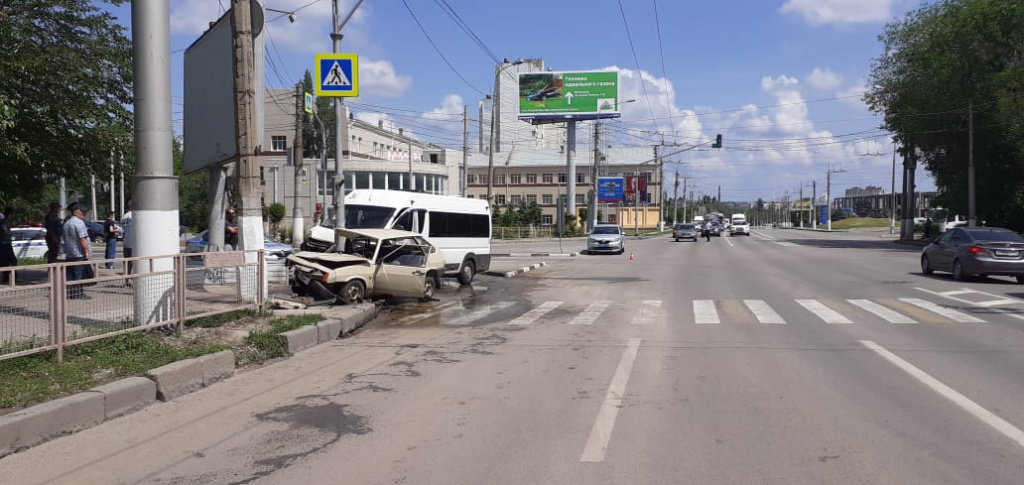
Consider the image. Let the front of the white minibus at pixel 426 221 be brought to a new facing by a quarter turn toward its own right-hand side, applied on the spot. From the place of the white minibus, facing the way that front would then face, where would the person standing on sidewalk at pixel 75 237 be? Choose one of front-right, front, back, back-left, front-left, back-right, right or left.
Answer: left

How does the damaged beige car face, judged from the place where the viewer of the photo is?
facing the viewer and to the left of the viewer

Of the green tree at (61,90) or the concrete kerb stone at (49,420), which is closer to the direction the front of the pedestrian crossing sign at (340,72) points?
the concrete kerb stone

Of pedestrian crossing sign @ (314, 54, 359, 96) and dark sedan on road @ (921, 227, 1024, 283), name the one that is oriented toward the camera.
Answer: the pedestrian crossing sign

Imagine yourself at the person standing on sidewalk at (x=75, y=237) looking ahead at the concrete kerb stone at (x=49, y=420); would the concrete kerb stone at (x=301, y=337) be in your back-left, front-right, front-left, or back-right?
front-left

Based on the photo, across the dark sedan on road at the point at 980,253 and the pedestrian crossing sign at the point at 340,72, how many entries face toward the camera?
1

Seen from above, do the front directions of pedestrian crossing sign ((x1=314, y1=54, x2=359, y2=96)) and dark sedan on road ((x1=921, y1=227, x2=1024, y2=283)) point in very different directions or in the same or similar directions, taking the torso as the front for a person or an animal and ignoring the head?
very different directions

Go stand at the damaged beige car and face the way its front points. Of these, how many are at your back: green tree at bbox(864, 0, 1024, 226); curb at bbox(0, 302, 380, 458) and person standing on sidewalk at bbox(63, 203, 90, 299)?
1

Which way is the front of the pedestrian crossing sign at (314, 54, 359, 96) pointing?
toward the camera

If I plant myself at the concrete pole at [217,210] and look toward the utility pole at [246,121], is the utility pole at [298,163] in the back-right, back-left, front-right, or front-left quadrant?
back-left

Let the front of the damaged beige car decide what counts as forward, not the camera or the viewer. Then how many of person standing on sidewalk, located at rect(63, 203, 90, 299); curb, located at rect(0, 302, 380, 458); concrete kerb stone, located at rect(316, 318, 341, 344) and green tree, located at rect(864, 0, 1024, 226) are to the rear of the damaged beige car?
1

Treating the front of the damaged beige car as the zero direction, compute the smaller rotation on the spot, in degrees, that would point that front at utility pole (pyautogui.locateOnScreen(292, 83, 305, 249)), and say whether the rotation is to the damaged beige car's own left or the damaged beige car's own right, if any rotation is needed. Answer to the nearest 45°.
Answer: approximately 135° to the damaged beige car's own right

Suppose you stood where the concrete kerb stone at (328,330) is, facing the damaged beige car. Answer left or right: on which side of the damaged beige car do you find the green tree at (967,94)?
right

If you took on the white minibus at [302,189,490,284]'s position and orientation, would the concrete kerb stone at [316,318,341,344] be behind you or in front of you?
in front
